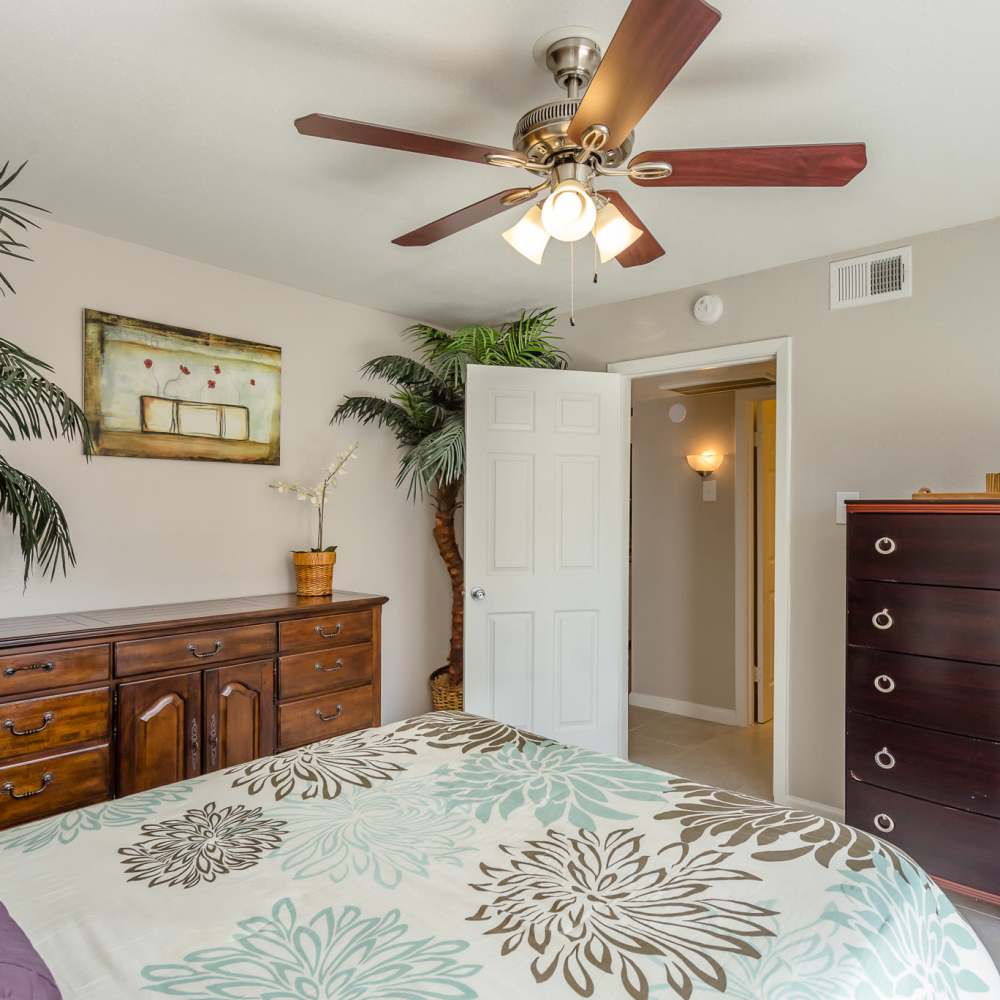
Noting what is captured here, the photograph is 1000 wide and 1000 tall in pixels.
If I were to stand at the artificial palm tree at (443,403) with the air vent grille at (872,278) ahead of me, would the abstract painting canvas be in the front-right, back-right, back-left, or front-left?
back-right

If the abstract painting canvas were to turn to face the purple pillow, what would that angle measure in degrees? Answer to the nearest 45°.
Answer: approximately 45° to its right

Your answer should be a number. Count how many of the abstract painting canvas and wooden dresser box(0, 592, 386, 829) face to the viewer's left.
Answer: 0

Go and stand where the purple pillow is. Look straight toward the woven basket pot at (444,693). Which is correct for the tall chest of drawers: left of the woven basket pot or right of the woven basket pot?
right

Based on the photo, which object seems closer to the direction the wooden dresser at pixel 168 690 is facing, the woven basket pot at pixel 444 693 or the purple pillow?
the purple pillow

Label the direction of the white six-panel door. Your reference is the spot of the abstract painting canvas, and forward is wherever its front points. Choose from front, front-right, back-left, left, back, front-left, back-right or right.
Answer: front-left

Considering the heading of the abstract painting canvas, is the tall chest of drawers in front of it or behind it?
in front

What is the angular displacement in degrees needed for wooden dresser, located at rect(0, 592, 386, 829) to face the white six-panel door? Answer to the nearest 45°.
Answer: approximately 45° to its left

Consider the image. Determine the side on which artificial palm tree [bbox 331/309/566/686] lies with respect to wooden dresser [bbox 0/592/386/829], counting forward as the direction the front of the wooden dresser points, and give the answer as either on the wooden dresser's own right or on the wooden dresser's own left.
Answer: on the wooden dresser's own left

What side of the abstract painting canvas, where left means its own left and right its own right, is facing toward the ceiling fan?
front

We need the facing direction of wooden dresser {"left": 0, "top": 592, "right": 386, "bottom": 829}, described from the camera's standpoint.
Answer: facing the viewer and to the right of the viewer
